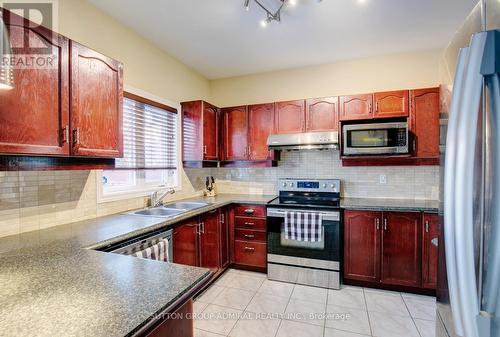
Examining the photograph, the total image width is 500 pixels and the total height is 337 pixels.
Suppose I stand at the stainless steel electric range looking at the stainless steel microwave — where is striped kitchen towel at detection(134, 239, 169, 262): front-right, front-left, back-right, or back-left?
back-right

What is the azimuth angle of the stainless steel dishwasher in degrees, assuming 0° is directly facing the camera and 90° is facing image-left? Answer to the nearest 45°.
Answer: approximately 315°

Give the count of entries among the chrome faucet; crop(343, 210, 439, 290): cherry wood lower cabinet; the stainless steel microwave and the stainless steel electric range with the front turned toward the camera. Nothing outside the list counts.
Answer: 3

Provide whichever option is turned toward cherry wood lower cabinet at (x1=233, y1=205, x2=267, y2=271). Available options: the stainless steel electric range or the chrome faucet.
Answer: the chrome faucet

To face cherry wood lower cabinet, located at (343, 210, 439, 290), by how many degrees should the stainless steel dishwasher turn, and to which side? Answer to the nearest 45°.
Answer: approximately 45° to its left

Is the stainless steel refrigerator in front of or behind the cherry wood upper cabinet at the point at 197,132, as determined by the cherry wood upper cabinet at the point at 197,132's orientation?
in front

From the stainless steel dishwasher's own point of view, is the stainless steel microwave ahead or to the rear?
ahead

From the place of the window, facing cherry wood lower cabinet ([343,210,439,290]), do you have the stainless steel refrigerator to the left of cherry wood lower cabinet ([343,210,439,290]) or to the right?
right

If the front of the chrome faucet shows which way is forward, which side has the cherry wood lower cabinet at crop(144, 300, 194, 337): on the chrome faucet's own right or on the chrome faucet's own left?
on the chrome faucet's own right

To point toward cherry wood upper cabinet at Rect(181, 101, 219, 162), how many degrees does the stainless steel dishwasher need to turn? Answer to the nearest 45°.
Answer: approximately 90° to its left

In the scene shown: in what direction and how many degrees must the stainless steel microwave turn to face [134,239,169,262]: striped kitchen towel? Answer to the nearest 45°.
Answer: approximately 45° to its right

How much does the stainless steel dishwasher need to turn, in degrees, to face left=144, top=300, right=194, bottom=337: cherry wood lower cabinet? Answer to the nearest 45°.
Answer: approximately 45° to its right

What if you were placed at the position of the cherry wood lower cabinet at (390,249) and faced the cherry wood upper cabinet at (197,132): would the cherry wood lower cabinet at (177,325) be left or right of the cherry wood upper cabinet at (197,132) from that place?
left

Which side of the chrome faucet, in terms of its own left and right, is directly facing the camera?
right
